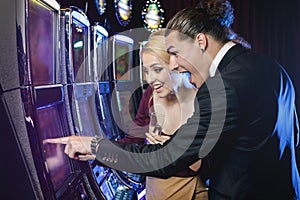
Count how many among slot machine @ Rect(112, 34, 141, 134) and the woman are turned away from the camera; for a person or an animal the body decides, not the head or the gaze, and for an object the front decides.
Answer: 0

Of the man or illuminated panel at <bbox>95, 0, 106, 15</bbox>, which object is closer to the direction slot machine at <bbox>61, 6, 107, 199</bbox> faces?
the man

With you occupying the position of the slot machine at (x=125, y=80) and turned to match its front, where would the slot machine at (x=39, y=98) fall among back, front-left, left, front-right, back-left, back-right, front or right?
front-right

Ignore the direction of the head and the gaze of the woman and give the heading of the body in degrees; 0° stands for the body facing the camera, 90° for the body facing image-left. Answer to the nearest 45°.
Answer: approximately 45°

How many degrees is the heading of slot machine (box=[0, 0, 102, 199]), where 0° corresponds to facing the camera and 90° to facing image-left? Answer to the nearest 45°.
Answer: approximately 315°

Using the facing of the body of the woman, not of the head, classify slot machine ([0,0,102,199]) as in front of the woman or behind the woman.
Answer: in front

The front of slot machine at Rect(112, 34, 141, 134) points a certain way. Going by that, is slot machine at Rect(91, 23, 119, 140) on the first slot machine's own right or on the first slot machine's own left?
on the first slot machine's own right

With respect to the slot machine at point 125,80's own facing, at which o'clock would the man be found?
The man is roughly at 1 o'clock from the slot machine.

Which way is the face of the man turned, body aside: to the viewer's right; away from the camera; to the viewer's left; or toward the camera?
to the viewer's left

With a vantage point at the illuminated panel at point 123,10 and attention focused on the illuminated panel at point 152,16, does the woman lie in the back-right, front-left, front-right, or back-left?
back-right

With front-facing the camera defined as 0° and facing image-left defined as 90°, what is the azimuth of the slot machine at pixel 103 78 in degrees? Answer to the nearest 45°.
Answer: approximately 315°
